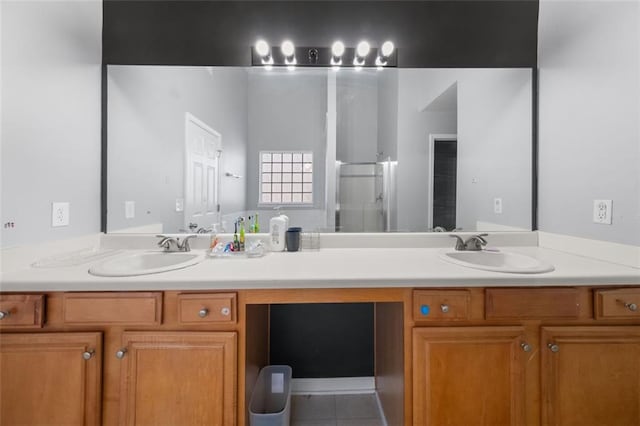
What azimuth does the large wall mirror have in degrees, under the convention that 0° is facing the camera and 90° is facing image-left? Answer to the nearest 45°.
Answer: approximately 0°

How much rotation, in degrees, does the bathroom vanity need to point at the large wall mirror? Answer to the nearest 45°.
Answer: approximately 180°

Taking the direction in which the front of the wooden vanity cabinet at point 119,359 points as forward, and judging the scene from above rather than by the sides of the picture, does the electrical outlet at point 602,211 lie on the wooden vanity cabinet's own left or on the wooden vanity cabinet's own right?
on the wooden vanity cabinet's own left
